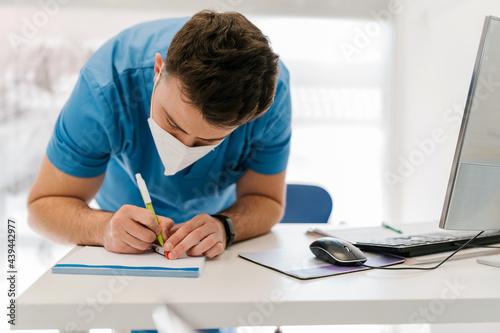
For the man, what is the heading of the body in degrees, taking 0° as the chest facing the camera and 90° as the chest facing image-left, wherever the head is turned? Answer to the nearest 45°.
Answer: approximately 0°

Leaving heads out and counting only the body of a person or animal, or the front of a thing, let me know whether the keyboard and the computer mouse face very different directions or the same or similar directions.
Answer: very different directions
